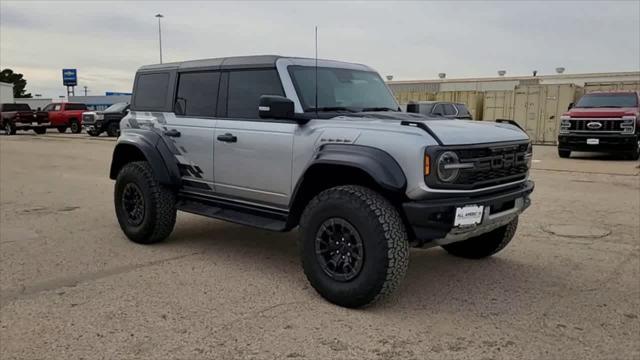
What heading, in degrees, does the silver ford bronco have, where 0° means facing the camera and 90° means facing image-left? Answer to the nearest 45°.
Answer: approximately 315°

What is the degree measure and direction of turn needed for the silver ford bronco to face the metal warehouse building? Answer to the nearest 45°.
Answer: approximately 90° to its left

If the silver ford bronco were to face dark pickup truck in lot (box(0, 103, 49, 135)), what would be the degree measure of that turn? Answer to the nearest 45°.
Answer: approximately 180°

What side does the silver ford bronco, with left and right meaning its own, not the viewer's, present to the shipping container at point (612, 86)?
left

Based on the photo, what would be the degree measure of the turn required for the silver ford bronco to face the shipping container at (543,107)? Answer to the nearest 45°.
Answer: approximately 90° to its left

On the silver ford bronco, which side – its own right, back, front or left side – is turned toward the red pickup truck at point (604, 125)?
left
